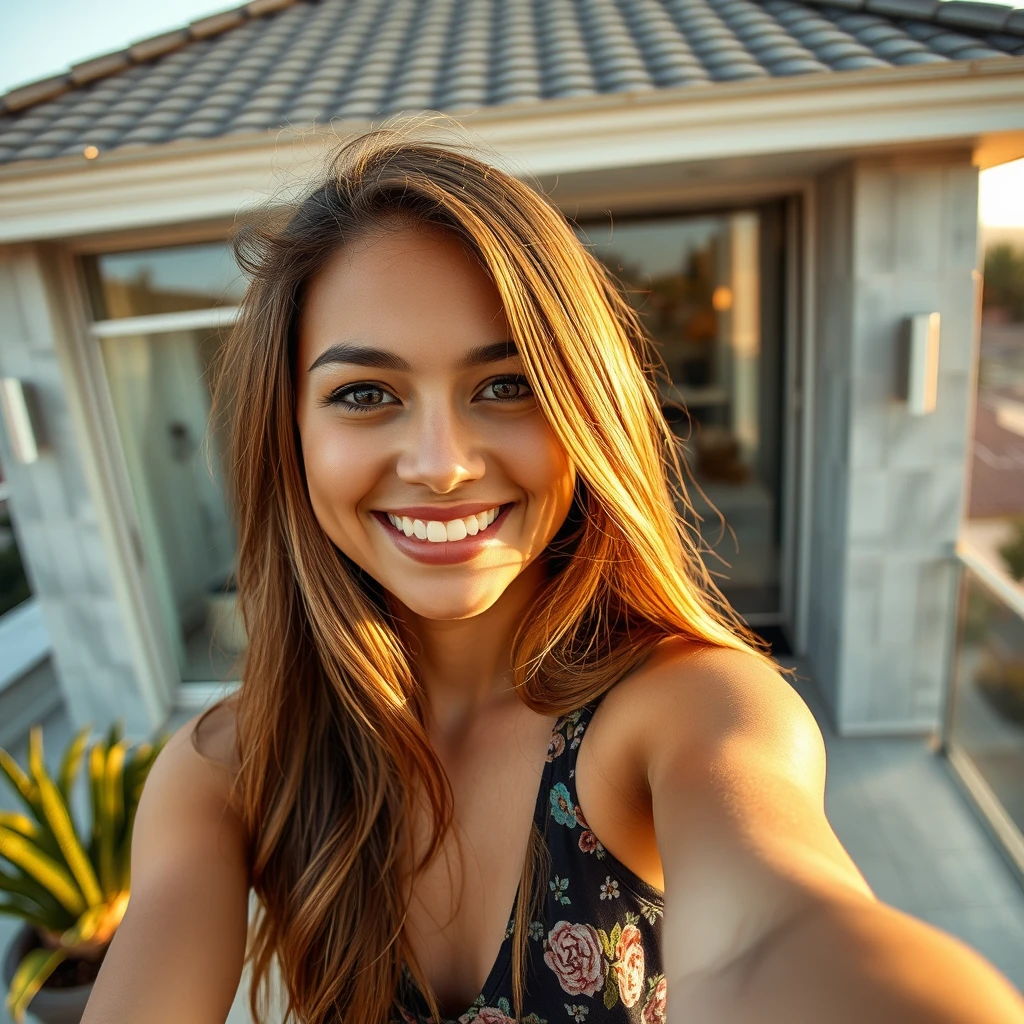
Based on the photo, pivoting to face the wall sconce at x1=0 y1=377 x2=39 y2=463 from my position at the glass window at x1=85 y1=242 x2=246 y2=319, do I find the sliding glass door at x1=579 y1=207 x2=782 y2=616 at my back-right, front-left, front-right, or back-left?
back-left

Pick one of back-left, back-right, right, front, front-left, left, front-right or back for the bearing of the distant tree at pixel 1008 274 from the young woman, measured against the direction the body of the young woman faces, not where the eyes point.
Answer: back-left

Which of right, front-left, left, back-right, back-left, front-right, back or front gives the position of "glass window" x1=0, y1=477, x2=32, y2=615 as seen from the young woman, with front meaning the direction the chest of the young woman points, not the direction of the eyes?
back-right

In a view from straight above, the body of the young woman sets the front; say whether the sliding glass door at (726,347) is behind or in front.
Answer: behind

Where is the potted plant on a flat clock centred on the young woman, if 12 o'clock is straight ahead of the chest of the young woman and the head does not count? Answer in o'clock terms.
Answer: The potted plant is roughly at 4 o'clock from the young woman.

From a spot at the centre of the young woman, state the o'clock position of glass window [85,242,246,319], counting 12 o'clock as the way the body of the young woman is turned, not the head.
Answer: The glass window is roughly at 5 o'clock from the young woman.

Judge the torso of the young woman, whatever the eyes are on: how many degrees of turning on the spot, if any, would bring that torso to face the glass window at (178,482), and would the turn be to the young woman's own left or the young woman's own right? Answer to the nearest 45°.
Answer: approximately 135° to the young woman's own right

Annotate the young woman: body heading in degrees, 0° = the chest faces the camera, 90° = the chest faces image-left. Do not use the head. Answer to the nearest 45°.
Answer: approximately 0°

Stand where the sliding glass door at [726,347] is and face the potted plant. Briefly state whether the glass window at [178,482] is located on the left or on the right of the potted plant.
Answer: right
